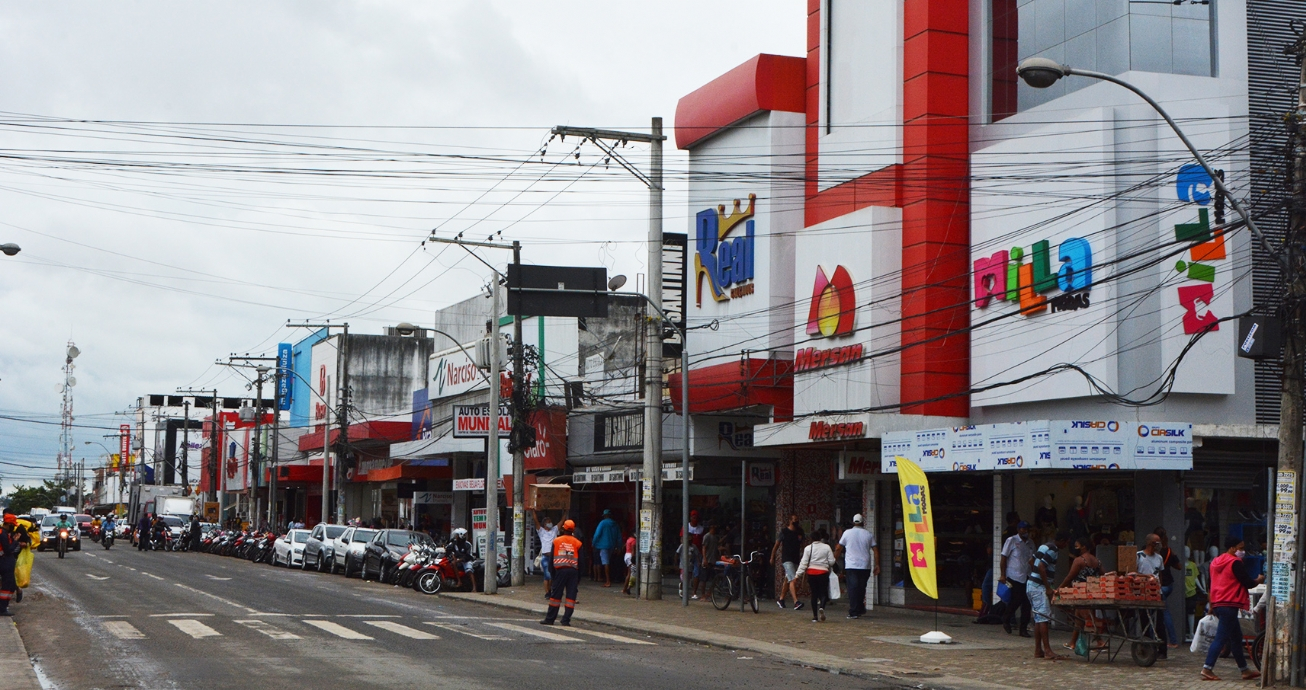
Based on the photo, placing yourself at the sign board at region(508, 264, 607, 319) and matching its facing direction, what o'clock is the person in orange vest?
The person in orange vest is roughly at 6 o'clock from the sign board.

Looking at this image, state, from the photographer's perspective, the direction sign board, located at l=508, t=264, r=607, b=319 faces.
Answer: facing away from the viewer

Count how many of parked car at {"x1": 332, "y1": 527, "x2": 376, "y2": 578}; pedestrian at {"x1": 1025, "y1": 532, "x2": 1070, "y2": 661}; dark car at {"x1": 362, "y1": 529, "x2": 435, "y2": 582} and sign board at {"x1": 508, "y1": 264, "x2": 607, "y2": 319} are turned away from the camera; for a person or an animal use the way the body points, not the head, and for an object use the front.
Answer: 1

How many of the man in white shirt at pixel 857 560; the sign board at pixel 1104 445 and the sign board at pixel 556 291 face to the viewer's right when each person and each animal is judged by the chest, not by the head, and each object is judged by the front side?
0

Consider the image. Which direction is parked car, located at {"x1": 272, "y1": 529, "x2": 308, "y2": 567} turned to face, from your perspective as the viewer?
facing the viewer and to the right of the viewer
